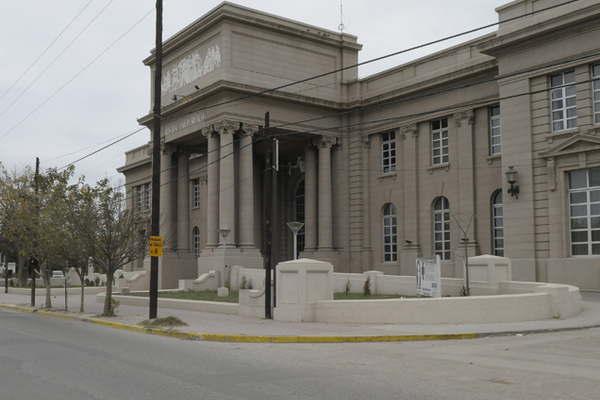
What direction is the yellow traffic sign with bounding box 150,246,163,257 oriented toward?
toward the camera

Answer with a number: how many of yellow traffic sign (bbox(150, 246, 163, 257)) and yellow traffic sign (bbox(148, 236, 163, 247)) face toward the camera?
2

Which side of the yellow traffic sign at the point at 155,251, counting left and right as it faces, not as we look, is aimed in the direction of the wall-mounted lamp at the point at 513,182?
left

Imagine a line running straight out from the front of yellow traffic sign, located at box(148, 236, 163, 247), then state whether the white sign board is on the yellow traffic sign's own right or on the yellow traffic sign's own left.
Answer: on the yellow traffic sign's own left

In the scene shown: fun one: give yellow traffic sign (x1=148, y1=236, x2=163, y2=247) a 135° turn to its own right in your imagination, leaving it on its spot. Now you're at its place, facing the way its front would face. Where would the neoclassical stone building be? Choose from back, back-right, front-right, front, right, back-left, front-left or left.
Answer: right

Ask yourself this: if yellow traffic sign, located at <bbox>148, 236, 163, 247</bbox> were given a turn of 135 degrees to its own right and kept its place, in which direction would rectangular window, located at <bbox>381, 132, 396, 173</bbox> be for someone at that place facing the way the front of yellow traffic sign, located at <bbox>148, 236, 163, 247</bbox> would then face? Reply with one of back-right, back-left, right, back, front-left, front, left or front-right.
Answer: right

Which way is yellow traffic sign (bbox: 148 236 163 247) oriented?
toward the camera

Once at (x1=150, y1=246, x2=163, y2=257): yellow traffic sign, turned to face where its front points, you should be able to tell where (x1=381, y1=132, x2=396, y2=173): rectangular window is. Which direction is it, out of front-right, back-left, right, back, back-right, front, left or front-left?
back-left

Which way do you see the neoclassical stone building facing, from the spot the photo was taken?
facing the viewer and to the left of the viewer

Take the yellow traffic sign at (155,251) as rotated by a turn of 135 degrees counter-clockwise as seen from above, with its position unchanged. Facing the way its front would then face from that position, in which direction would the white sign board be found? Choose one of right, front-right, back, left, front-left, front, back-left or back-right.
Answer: front-right
